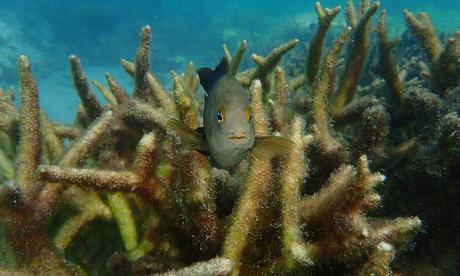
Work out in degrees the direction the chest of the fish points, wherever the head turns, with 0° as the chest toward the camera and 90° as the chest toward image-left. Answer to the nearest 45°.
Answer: approximately 0°
